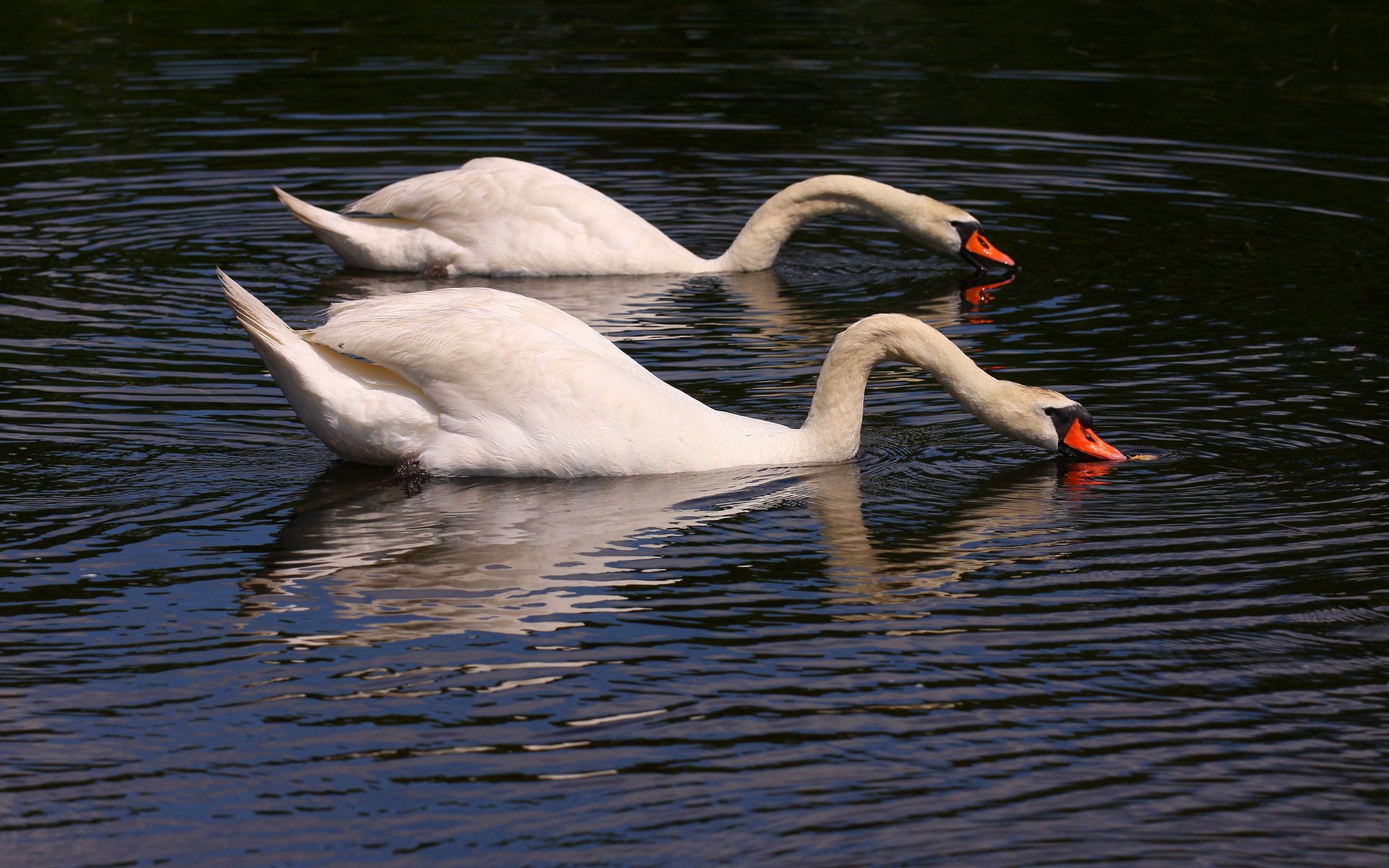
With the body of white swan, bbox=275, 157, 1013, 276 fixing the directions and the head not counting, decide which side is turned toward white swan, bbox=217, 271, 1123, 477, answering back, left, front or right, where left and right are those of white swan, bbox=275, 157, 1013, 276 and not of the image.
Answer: right

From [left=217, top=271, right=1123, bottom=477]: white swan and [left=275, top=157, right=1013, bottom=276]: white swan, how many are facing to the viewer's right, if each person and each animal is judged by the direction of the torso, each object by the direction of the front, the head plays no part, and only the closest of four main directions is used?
2

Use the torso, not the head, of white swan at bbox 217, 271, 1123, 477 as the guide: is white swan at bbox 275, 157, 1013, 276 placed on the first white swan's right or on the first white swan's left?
on the first white swan's left

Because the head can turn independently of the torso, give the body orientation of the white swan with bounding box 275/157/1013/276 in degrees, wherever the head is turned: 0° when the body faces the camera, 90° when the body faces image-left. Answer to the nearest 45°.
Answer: approximately 270°

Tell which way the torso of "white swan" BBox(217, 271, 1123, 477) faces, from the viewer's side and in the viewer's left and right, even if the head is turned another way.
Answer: facing to the right of the viewer
